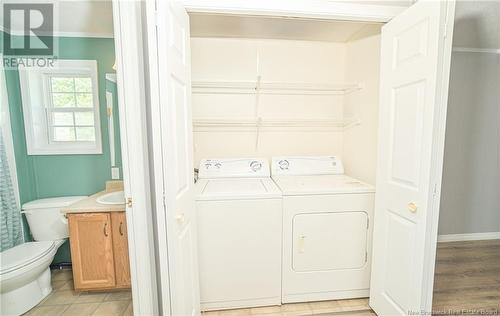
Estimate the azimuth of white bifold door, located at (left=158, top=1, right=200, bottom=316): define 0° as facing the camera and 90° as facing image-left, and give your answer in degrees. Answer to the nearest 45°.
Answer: approximately 315°

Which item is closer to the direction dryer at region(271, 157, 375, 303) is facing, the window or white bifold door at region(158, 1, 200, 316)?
the white bifold door

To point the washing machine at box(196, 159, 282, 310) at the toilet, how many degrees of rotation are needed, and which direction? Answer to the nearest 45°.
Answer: approximately 90° to its right

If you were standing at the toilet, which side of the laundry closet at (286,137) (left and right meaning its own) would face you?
right

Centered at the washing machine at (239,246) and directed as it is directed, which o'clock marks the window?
The window is roughly at 4 o'clock from the washing machine.

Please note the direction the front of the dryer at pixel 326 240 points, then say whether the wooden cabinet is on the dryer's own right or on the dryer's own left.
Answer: on the dryer's own right

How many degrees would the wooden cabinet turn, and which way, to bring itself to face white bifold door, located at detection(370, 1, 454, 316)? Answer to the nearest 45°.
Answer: approximately 45° to its left

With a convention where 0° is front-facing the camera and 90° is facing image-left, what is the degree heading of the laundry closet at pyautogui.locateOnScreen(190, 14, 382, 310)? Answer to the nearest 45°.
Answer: approximately 0°

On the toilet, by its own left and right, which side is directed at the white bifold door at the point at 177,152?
left

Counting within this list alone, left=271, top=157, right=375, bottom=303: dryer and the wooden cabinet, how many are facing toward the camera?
2

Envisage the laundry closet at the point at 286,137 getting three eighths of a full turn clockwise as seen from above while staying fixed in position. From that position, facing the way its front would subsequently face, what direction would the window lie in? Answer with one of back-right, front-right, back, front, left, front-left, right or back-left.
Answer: front-left
